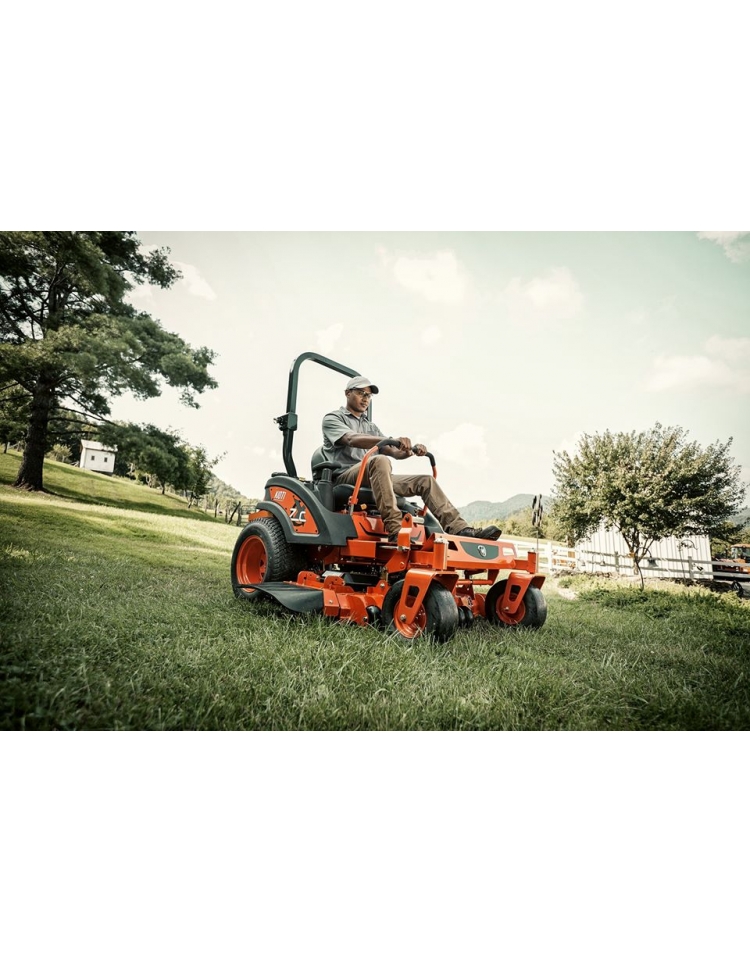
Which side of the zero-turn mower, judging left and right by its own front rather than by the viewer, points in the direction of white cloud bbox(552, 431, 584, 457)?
left

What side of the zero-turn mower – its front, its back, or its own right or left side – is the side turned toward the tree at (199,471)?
back

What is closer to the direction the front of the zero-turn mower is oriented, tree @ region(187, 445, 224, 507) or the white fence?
the white fence

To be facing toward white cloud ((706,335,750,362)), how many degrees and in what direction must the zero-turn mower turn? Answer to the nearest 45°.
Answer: approximately 45° to its left

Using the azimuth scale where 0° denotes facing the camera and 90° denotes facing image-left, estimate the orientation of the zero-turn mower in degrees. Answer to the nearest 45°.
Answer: approximately 315°

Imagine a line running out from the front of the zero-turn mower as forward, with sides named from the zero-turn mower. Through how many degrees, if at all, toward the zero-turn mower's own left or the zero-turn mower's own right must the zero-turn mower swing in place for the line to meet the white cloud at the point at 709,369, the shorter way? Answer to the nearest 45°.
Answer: approximately 45° to the zero-turn mower's own left

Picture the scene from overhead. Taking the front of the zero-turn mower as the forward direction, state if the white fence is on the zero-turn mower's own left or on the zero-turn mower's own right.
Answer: on the zero-turn mower's own left

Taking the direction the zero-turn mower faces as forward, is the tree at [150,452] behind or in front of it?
behind

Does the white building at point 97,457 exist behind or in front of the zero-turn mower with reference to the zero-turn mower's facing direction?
behind
